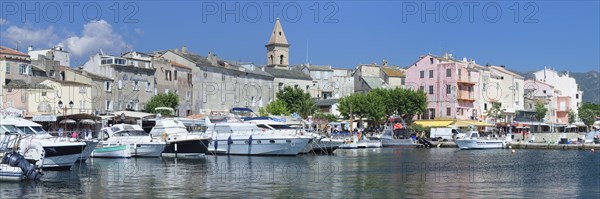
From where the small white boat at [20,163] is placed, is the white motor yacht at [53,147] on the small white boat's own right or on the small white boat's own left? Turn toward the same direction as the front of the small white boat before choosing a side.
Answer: on the small white boat's own right

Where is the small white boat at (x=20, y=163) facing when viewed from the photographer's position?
facing to the left of the viewer
